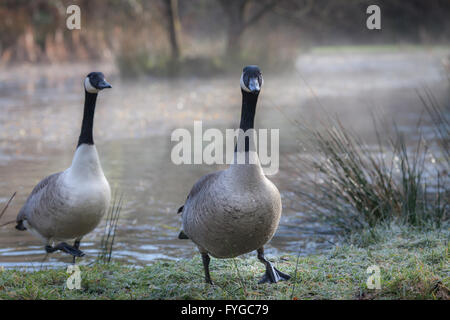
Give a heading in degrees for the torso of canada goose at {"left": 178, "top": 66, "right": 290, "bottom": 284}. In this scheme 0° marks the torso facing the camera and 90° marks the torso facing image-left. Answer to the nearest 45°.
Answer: approximately 315°

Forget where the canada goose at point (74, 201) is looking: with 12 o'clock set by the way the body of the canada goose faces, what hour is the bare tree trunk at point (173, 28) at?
The bare tree trunk is roughly at 8 o'clock from the canada goose.

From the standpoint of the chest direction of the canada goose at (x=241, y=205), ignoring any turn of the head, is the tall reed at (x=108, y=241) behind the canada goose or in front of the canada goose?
behind

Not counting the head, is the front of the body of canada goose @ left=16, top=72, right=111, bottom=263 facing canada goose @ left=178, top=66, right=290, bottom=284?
yes

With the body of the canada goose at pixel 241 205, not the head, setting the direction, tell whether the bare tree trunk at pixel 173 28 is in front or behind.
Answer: behind

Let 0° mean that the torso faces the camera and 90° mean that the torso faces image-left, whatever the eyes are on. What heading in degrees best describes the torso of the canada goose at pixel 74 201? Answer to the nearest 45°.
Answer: approximately 315°
